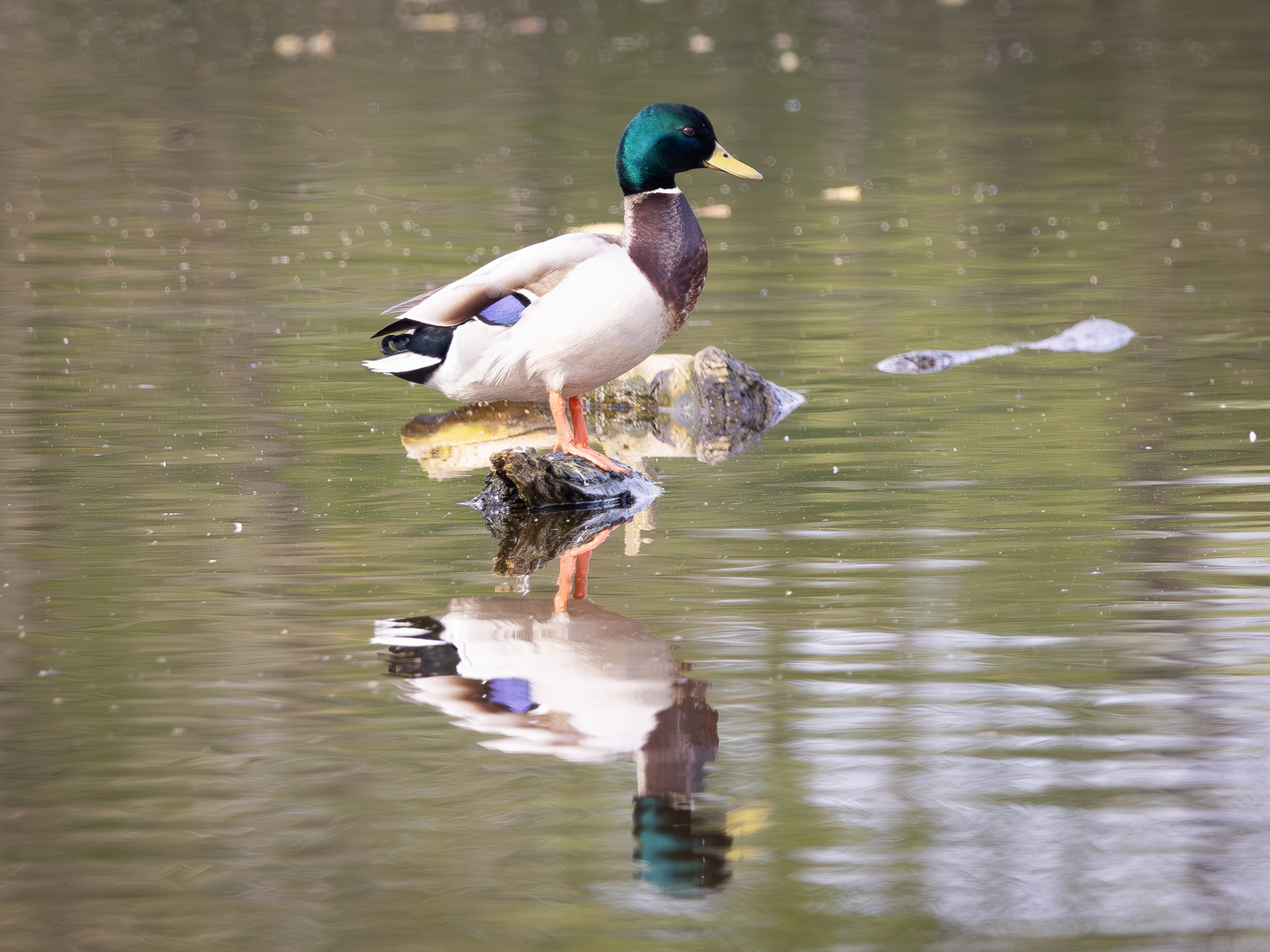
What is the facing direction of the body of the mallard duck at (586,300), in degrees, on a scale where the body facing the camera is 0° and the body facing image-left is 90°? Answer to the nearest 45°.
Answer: approximately 270°

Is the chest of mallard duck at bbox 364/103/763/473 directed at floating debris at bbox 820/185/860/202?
no

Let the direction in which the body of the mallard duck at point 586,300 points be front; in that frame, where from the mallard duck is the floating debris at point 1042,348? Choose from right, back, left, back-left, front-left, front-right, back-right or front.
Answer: front-left

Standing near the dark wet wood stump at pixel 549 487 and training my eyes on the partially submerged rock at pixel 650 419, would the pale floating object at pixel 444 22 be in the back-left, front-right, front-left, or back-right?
front-left

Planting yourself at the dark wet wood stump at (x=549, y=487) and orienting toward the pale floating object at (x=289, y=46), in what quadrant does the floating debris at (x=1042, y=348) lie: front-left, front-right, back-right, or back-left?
front-right

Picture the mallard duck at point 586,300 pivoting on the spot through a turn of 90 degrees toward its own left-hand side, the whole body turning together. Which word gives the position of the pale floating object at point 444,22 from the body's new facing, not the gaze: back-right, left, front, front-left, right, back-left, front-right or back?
front

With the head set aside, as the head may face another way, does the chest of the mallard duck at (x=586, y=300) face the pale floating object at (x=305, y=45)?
no

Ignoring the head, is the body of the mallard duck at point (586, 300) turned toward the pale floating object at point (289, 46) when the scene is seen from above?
no
